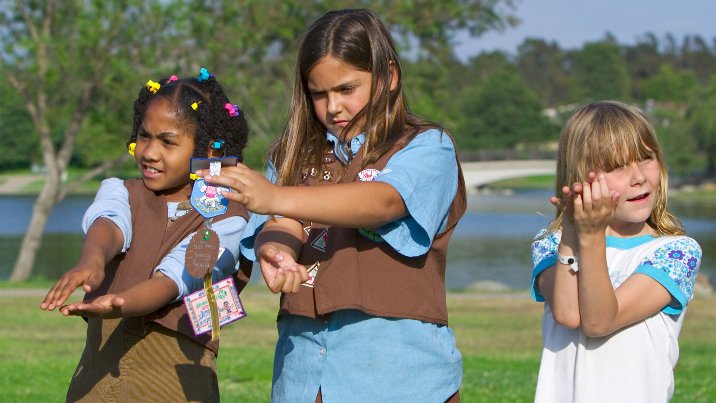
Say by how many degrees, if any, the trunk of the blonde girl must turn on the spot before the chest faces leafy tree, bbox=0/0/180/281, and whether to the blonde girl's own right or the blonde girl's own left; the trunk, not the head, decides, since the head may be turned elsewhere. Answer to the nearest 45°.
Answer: approximately 135° to the blonde girl's own right

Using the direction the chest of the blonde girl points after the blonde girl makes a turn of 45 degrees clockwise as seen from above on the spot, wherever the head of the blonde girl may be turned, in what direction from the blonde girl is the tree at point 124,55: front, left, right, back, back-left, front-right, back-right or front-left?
right

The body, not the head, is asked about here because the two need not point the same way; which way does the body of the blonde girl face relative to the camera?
toward the camera
